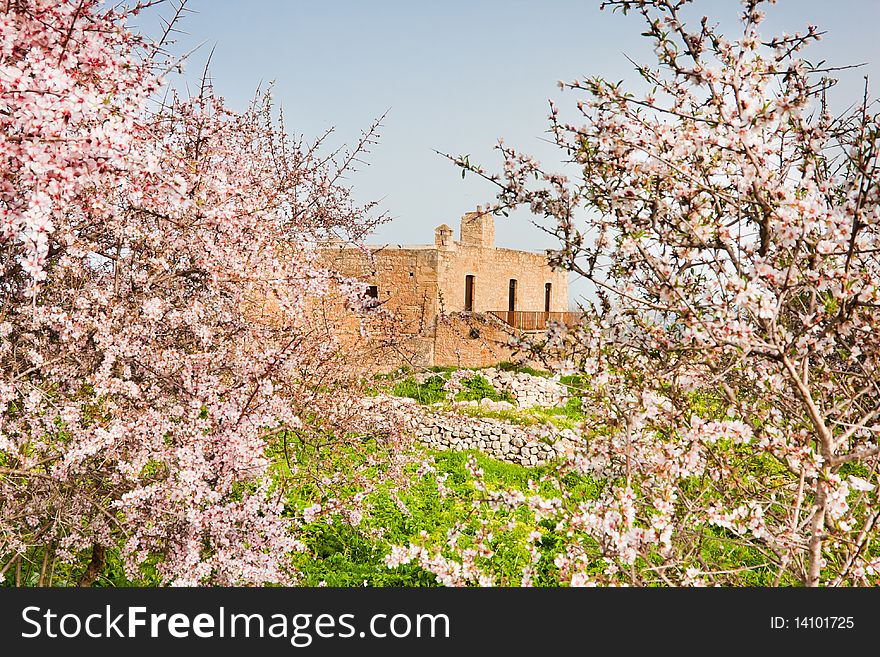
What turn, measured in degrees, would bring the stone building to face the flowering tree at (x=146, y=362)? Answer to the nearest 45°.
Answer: approximately 45° to its right

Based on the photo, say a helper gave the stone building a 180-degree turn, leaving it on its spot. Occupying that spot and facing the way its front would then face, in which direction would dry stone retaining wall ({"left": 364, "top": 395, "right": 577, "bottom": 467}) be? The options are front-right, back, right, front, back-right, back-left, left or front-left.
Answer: back-left

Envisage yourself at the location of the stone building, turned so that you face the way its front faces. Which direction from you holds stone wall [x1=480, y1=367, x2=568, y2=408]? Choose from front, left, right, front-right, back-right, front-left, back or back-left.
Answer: front-right
